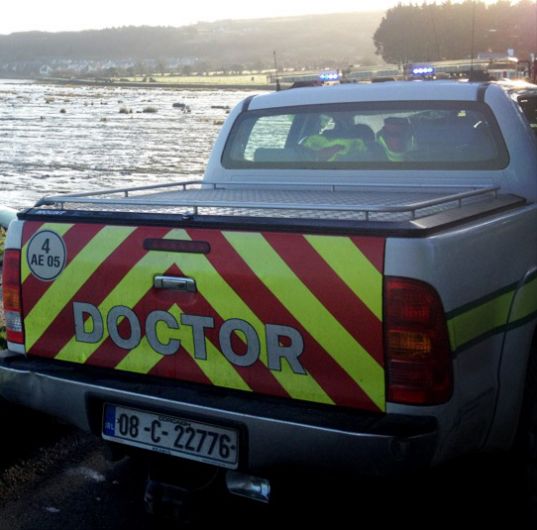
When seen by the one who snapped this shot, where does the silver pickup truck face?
facing away from the viewer and to the right of the viewer
